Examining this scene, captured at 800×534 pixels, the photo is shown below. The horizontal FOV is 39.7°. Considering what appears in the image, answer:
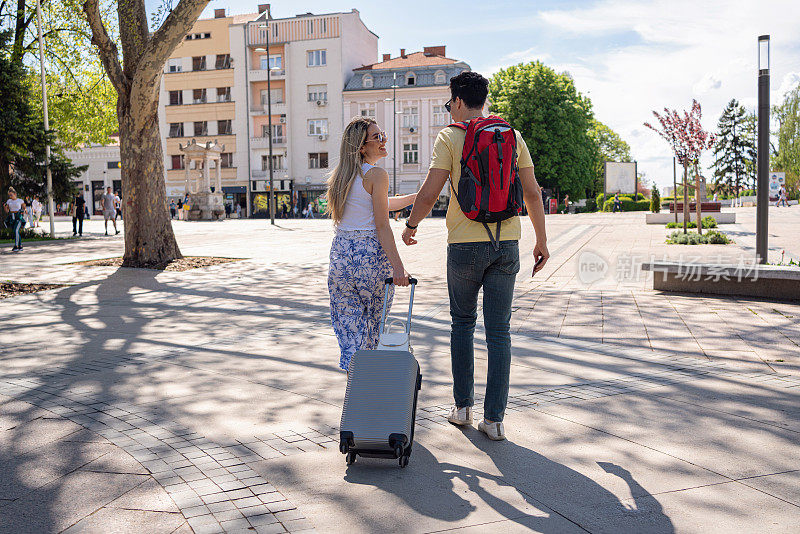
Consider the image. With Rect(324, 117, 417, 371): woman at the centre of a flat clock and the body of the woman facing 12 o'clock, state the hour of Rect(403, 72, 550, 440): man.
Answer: The man is roughly at 3 o'clock from the woman.

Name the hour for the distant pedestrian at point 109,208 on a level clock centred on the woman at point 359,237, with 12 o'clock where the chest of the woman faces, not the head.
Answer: The distant pedestrian is roughly at 10 o'clock from the woman.

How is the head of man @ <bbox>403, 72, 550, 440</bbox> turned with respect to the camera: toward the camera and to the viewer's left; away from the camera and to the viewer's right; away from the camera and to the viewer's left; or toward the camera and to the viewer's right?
away from the camera and to the viewer's left

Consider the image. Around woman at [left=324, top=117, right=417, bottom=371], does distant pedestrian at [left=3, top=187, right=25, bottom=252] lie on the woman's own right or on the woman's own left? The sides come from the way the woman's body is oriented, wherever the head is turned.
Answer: on the woman's own left

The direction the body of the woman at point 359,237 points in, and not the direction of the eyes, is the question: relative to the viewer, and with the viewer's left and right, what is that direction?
facing away from the viewer and to the right of the viewer

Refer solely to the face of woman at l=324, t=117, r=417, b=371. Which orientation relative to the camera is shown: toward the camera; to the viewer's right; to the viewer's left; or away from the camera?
to the viewer's right
